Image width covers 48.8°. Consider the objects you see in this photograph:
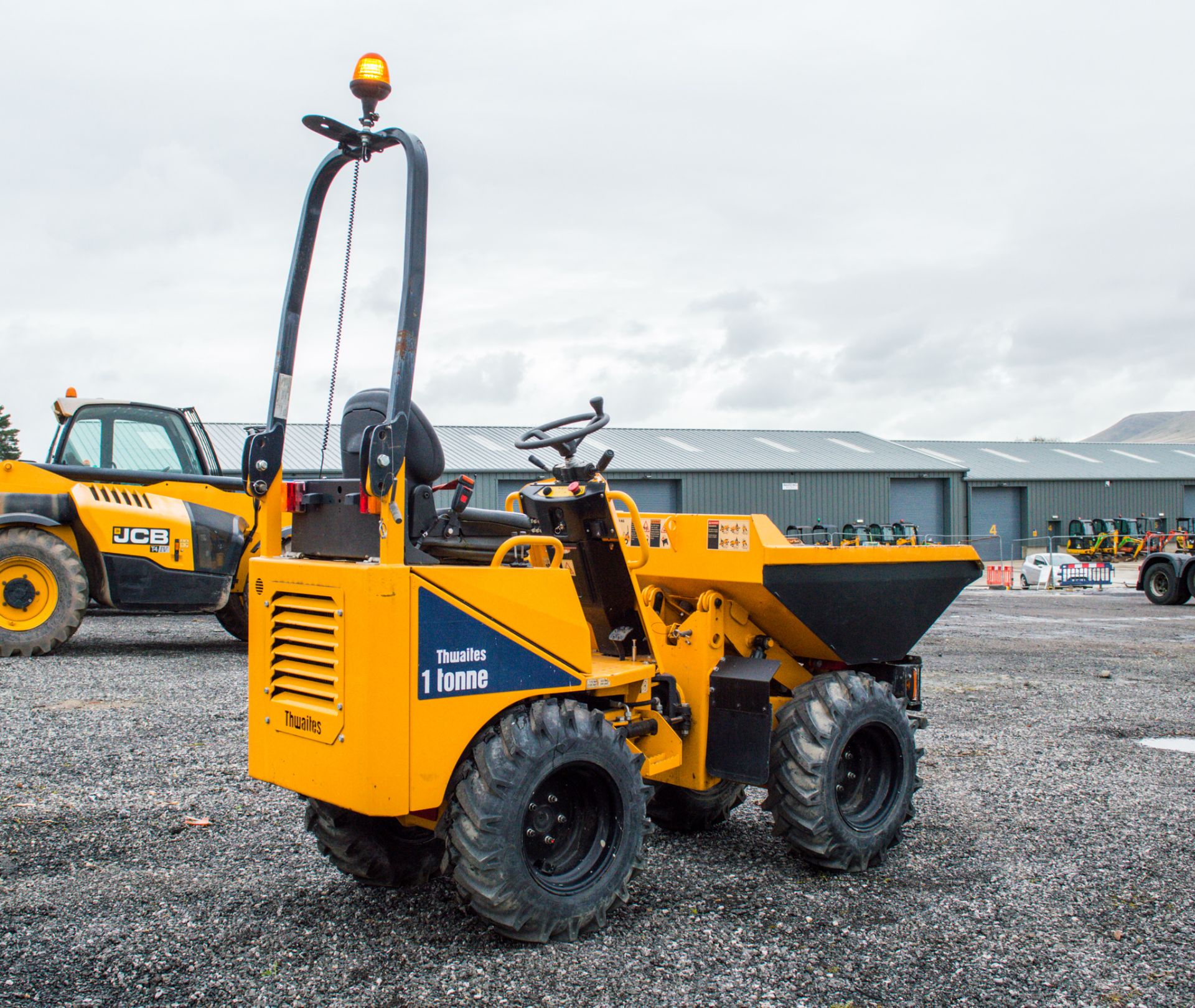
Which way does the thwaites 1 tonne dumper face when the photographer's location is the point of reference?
facing away from the viewer and to the right of the viewer

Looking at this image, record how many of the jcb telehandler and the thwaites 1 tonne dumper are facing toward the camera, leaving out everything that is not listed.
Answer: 0

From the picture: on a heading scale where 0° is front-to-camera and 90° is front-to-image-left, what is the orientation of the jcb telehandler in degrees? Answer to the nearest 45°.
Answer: approximately 270°

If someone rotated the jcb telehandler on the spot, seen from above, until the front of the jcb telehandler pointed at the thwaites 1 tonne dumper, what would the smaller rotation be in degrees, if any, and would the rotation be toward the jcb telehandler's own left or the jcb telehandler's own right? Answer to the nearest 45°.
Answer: approximately 90° to the jcb telehandler's own right

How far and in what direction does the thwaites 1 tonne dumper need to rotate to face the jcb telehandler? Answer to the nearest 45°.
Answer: approximately 90° to its left

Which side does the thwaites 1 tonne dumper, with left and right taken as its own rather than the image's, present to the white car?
front

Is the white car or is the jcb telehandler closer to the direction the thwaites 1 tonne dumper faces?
the white car

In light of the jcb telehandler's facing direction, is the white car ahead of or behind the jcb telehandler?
ahead
